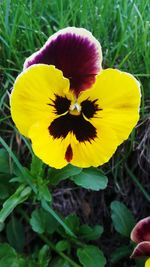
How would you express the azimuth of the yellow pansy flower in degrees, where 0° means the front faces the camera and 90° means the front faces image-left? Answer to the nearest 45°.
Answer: approximately 0°
